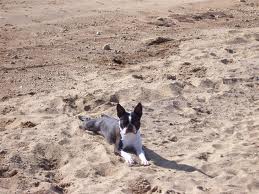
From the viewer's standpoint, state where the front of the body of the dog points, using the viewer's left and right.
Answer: facing the viewer and to the right of the viewer
